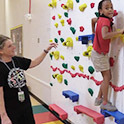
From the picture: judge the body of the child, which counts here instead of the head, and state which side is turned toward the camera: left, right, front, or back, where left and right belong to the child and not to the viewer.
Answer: right

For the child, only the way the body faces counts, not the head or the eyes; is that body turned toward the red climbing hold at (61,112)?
no

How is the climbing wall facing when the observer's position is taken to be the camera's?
facing the viewer and to the left of the viewer
